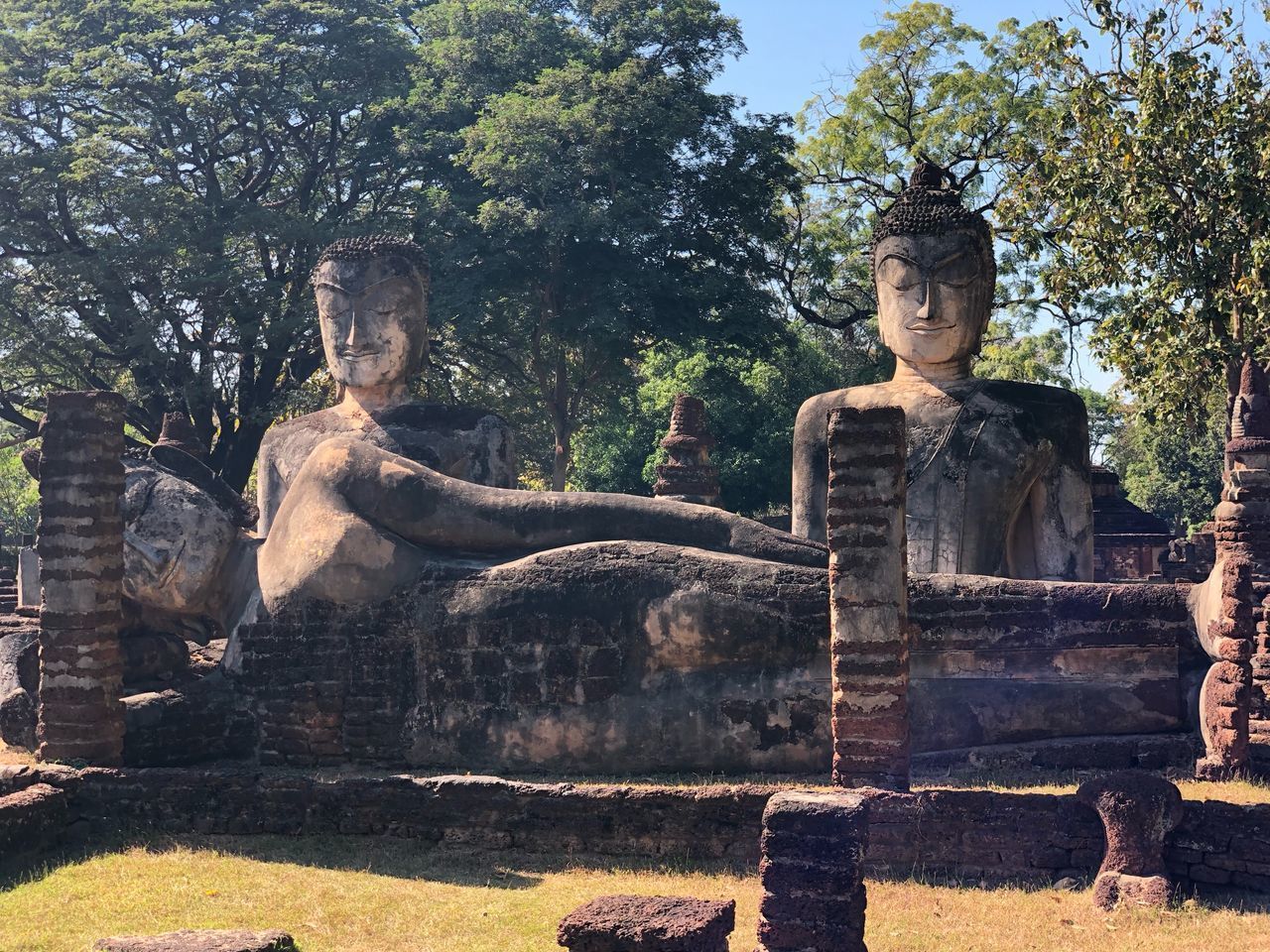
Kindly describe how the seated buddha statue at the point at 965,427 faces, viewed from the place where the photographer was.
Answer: facing the viewer

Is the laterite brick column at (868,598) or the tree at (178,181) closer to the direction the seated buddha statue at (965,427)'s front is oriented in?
the laterite brick column

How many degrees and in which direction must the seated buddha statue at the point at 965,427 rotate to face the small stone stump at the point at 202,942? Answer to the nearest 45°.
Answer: approximately 45° to its right

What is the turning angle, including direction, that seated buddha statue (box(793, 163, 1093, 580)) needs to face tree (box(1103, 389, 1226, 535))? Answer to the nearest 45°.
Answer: approximately 180°

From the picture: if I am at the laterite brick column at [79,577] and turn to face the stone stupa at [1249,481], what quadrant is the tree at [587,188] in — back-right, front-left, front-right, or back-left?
front-left

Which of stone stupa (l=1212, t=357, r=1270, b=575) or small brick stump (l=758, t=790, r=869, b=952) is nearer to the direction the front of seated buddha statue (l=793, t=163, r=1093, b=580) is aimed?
the small brick stump

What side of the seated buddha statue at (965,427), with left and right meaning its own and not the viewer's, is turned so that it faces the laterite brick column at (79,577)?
right

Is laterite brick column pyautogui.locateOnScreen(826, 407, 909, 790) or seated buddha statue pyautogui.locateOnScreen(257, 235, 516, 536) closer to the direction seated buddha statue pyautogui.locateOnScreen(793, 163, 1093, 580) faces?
the laterite brick column

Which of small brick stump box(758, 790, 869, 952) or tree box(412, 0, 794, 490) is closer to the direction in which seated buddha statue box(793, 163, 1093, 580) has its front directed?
the small brick stump

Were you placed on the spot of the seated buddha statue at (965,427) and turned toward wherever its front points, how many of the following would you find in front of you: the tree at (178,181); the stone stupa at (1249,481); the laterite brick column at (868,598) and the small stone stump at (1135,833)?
2

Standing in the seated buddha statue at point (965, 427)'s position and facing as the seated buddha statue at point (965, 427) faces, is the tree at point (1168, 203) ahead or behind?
behind

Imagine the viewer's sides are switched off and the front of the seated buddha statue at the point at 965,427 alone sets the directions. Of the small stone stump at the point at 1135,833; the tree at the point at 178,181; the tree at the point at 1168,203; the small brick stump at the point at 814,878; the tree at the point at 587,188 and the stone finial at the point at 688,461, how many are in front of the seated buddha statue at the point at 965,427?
2

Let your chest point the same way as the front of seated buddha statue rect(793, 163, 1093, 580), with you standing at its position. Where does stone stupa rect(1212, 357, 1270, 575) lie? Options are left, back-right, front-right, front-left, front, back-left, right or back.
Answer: back-left
